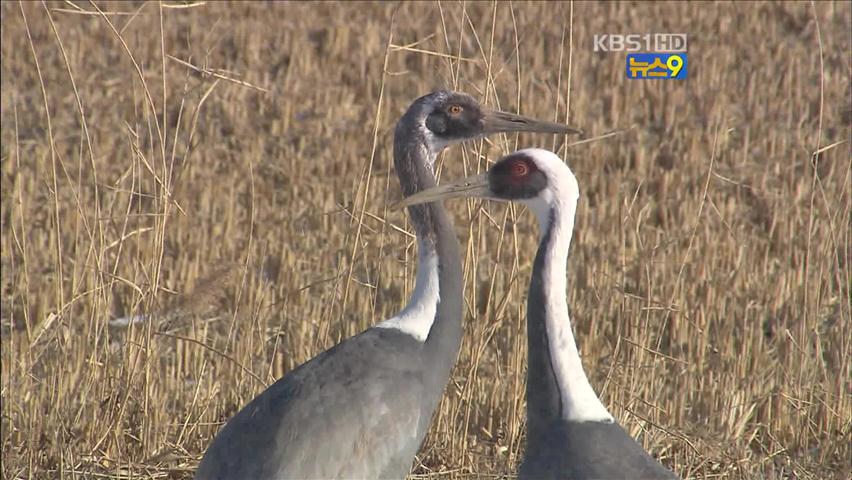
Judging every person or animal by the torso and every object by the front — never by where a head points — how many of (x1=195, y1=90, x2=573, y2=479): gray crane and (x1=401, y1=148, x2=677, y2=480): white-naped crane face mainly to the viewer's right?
1

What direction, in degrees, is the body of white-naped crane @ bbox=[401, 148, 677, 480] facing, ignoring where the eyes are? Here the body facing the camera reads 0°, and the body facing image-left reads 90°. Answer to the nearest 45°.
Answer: approximately 90°

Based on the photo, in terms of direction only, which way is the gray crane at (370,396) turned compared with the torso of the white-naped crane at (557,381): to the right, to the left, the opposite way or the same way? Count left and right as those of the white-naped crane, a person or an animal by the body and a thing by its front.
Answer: the opposite way

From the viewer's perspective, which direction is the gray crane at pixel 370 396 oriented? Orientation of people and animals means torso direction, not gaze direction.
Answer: to the viewer's right

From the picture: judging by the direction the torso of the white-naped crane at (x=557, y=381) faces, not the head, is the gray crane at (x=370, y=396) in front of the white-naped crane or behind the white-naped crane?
in front

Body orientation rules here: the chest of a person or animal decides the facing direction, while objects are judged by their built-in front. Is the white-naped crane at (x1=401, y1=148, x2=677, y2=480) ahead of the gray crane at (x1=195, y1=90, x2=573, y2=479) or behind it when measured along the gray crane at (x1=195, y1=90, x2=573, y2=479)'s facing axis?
ahead
